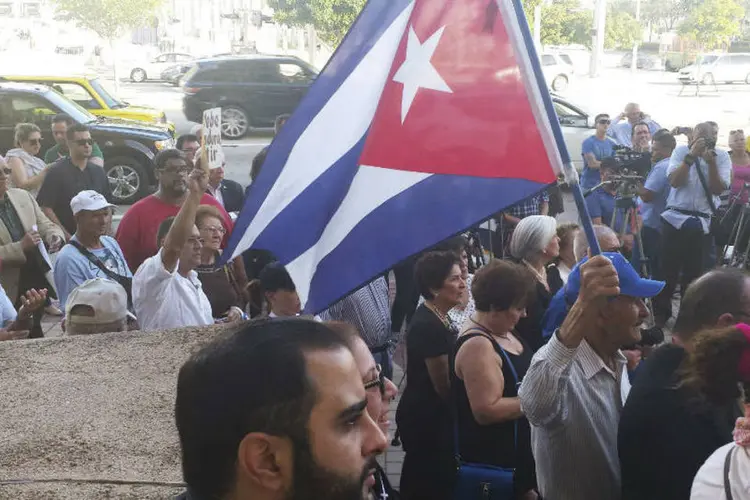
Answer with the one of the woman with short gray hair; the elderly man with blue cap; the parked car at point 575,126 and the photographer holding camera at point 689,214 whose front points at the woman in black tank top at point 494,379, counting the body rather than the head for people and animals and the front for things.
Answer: the photographer holding camera

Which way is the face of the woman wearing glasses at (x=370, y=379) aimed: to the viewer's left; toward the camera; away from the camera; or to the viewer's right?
to the viewer's right

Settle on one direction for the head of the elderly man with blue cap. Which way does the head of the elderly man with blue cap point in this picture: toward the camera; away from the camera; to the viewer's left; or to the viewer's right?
to the viewer's right

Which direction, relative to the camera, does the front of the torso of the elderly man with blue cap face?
to the viewer's right

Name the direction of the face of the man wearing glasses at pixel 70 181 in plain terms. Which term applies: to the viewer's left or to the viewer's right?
to the viewer's right

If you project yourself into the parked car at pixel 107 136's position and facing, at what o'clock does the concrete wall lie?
The concrete wall is roughly at 3 o'clock from the parked car.

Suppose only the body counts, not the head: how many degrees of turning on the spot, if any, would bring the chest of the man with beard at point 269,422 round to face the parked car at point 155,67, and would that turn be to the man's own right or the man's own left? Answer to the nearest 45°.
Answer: approximately 90° to the man's own left

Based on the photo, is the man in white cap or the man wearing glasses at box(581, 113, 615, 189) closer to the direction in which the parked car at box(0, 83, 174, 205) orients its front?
the man wearing glasses

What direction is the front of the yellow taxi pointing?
to the viewer's right
